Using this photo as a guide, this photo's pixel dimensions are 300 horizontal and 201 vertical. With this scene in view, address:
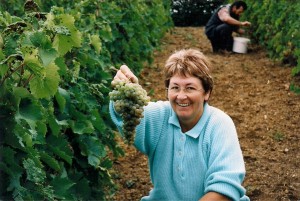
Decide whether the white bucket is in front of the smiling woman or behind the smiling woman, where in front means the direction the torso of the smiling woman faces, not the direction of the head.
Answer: behind

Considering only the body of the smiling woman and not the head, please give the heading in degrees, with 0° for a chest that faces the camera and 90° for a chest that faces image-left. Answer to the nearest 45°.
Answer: approximately 0°
